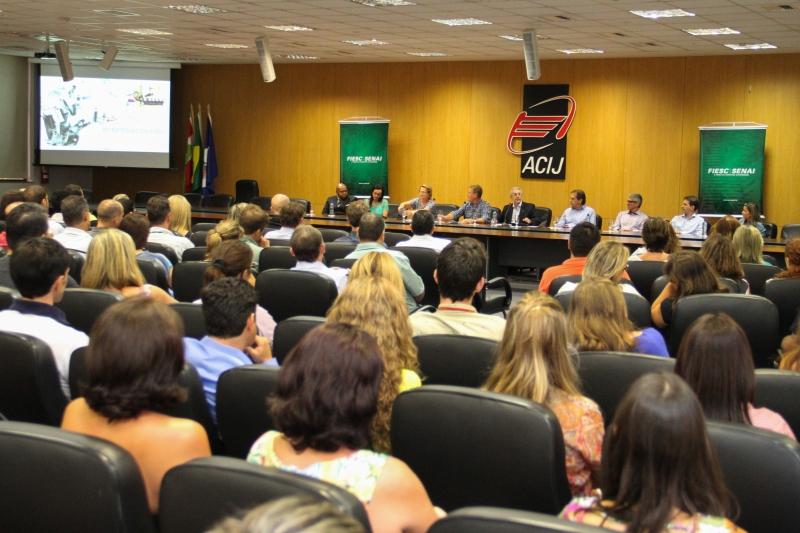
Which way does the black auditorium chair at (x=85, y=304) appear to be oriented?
away from the camera

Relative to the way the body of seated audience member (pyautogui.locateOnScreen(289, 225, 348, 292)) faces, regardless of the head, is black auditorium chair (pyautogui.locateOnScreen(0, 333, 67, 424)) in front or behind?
behind

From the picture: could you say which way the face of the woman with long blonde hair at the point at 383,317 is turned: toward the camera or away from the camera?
away from the camera

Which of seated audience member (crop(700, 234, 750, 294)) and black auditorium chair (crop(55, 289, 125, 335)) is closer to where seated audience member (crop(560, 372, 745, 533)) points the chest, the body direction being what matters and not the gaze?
the seated audience member

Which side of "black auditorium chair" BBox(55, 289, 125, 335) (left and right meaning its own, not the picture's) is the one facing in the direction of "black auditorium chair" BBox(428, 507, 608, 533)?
back

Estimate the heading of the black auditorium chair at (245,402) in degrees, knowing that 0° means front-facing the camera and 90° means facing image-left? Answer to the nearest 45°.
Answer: approximately 180°

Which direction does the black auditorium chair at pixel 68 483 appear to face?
away from the camera

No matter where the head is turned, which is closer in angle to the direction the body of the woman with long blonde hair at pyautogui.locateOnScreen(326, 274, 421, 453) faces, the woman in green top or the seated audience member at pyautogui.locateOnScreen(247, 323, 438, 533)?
the woman in green top

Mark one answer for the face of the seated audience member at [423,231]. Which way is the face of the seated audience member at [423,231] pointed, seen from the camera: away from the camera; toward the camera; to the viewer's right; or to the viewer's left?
away from the camera

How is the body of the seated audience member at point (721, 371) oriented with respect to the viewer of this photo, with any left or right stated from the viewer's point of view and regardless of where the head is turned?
facing away from the viewer

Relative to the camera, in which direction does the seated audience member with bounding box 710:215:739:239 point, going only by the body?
away from the camera

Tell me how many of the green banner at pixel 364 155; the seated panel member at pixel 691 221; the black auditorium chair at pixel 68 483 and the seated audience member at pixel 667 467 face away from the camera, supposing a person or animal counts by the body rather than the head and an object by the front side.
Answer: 2

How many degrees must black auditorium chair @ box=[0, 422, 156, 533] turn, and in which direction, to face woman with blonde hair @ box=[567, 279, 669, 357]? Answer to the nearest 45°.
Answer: approximately 45° to its right

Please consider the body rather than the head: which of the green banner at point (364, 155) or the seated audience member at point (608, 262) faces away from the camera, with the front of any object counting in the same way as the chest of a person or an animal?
the seated audience member

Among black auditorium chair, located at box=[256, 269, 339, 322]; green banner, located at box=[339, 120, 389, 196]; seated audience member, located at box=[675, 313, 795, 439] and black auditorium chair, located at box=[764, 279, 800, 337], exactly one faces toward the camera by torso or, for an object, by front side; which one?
the green banner

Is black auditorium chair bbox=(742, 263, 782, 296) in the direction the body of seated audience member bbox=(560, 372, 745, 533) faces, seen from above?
yes

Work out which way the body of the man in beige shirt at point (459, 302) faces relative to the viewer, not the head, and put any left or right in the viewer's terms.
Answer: facing away from the viewer

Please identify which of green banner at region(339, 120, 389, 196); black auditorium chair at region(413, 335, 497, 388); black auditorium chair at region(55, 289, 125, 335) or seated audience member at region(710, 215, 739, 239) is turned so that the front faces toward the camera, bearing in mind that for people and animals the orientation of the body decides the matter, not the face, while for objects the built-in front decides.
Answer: the green banner

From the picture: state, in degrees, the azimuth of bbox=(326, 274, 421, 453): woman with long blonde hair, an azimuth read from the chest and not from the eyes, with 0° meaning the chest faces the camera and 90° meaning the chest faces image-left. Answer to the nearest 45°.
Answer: approximately 180°

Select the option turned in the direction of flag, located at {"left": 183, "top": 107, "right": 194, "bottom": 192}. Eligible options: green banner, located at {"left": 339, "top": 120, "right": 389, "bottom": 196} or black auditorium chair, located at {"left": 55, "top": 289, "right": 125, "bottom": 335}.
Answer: the black auditorium chair

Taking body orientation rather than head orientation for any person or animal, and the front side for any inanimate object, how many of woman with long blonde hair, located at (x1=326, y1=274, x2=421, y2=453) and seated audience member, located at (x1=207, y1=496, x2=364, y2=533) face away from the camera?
2

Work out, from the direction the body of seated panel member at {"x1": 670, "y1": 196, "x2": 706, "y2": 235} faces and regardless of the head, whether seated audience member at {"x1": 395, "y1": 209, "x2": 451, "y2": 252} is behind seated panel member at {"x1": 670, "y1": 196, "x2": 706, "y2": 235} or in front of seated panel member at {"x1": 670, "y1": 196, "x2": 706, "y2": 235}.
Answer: in front

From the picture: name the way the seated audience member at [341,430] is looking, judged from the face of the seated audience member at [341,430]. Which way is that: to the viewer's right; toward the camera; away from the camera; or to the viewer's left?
away from the camera
